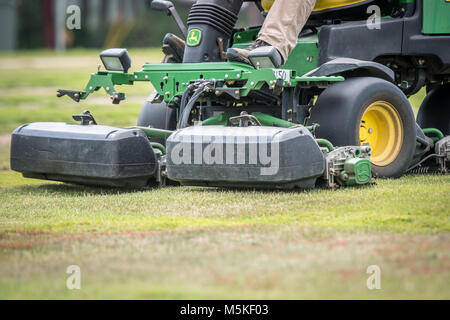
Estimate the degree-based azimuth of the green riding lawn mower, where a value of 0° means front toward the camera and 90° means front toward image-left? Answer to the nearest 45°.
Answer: approximately 45°
